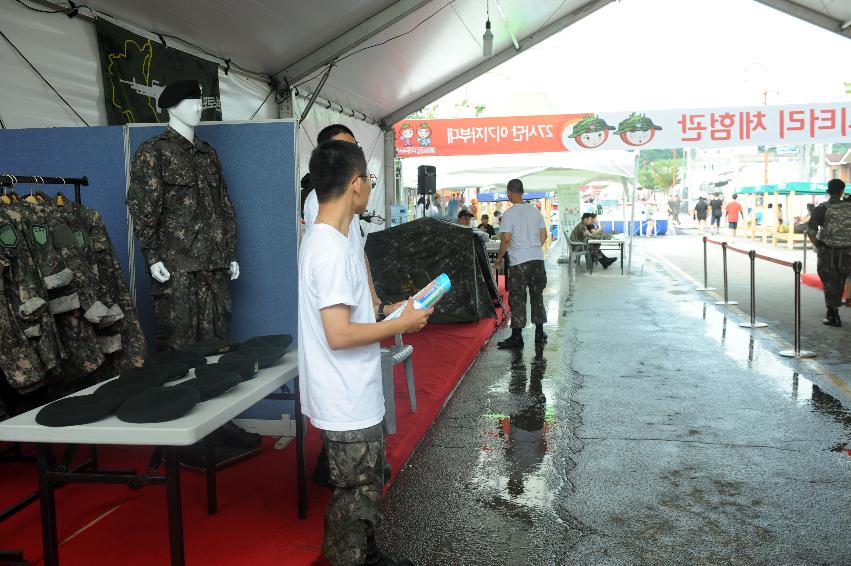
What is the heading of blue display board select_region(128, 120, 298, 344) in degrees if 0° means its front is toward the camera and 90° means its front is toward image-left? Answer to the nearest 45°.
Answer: approximately 0°

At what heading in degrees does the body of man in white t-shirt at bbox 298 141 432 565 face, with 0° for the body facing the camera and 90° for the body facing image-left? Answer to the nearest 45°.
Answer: approximately 270°

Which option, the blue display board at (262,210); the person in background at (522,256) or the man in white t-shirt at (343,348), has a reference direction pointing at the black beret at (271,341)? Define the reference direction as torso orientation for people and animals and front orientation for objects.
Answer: the blue display board

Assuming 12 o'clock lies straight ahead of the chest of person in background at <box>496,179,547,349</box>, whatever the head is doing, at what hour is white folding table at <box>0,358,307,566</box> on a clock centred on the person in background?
The white folding table is roughly at 8 o'clock from the person in background.

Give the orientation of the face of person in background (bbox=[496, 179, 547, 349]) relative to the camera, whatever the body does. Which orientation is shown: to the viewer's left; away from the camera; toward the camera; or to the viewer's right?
away from the camera
